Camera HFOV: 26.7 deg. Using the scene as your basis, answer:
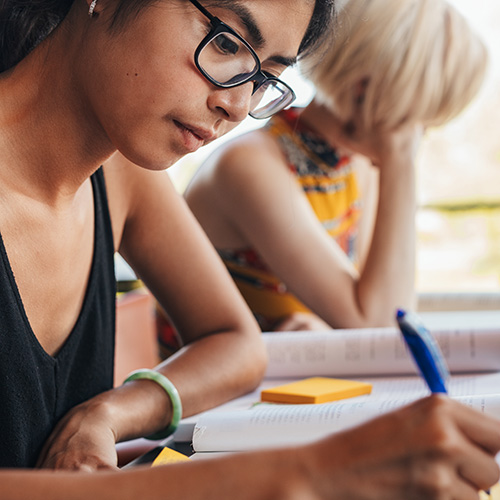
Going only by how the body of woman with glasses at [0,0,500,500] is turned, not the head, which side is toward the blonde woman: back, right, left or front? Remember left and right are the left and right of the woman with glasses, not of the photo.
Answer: left

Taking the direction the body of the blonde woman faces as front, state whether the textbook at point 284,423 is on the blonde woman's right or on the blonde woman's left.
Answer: on the blonde woman's right

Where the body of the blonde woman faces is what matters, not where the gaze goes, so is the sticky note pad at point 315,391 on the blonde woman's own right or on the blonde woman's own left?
on the blonde woman's own right

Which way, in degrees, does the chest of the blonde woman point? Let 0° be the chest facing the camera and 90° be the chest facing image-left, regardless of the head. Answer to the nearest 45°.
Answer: approximately 315°

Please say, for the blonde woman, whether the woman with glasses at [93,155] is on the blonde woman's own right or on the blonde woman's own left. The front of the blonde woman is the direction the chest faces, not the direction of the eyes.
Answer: on the blonde woman's own right

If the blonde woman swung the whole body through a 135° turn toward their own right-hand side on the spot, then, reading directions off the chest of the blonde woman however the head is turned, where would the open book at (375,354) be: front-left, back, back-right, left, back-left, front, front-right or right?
left

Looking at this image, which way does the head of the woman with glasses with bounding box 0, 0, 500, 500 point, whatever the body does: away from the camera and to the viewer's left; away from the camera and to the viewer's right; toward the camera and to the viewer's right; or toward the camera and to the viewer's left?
toward the camera and to the viewer's right

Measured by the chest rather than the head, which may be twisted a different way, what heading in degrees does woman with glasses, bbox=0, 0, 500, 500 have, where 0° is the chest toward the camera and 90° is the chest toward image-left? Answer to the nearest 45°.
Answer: approximately 315°
